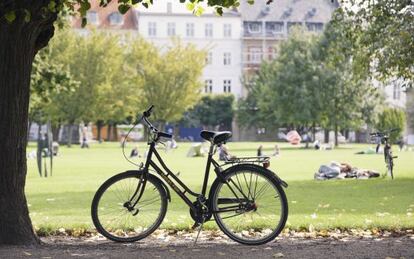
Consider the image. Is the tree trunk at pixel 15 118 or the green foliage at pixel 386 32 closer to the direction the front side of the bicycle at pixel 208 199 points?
the tree trunk

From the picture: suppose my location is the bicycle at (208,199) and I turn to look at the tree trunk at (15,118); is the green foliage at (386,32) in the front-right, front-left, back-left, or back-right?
back-right

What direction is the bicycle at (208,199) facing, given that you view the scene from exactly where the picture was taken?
facing to the left of the viewer

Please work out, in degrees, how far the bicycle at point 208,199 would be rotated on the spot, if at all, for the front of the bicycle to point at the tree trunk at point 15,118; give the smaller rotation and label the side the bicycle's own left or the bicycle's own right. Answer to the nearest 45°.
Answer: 0° — it already faces it
